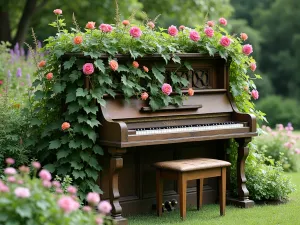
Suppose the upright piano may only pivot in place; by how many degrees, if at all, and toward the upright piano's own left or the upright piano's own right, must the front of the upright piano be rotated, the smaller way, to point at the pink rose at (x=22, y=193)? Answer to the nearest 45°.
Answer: approximately 45° to the upright piano's own right

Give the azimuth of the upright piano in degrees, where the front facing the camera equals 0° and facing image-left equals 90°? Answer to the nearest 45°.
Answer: approximately 315°

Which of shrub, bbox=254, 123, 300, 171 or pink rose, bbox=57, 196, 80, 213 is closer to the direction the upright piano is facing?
the pink rose

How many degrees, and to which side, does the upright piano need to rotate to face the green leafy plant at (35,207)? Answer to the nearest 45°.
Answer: approximately 45° to its right

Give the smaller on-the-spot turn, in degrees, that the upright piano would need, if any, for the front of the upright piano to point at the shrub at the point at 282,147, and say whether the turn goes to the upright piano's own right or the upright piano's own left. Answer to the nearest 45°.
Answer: approximately 90° to the upright piano's own left

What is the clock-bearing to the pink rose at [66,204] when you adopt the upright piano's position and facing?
The pink rose is roughly at 2 o'clock from the upright piano.
